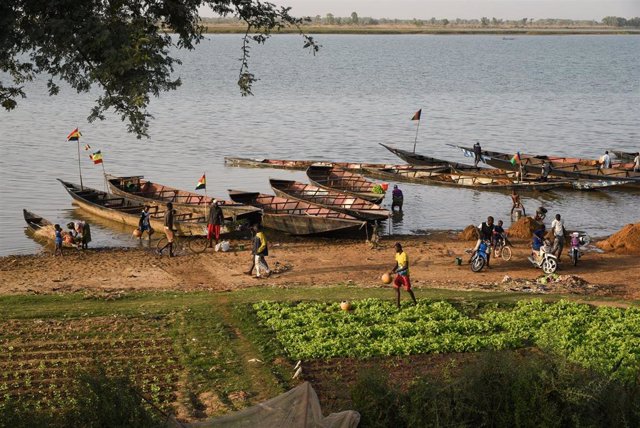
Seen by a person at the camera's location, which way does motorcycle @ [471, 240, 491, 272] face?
facing the viewer and to the left of the viewer

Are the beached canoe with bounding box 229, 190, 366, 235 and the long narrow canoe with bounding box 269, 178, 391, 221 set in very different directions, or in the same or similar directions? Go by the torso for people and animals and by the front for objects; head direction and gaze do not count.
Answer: same or similar directions
